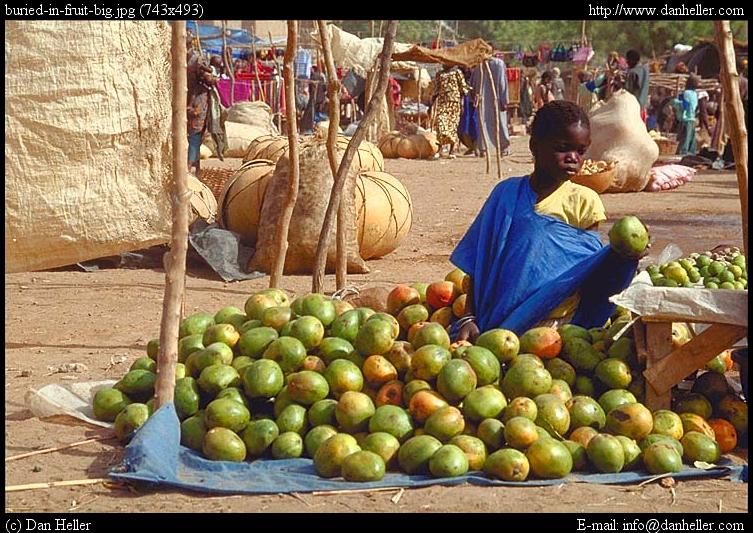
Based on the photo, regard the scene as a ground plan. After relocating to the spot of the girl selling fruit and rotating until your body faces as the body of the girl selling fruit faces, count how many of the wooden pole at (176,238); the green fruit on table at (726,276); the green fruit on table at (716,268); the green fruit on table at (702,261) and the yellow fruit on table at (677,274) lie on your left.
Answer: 4

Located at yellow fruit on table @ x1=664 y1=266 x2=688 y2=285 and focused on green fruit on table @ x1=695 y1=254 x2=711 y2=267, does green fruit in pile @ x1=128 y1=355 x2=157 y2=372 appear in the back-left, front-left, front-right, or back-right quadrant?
back-left

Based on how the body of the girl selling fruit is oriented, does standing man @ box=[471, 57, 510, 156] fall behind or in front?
behind

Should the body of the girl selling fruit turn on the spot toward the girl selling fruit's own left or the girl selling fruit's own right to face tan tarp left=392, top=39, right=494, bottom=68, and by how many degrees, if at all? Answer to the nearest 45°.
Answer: approximately 135° to the girl selling fruit's own left

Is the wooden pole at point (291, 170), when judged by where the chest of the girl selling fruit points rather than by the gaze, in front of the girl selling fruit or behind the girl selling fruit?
behind

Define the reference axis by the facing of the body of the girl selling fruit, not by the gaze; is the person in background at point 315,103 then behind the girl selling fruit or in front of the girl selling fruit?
behind

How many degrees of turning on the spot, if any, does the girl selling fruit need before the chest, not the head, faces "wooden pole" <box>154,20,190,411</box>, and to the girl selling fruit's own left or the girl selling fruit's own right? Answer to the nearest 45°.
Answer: approximately 90° to the girl selling fruit's own right

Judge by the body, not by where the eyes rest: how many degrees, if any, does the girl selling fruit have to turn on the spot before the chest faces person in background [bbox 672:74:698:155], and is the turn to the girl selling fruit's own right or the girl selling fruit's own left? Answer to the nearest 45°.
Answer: approximately 135° to the girl selling fruit's own left

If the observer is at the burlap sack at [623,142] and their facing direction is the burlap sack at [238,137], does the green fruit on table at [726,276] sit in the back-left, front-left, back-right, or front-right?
back-left

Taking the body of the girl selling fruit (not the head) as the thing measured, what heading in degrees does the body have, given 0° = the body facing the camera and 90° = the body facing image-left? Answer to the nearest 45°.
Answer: approximately 315°

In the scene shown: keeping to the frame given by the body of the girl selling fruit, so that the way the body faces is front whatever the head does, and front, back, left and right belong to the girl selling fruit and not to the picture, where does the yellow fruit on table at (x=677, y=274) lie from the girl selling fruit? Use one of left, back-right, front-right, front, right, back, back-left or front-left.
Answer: left

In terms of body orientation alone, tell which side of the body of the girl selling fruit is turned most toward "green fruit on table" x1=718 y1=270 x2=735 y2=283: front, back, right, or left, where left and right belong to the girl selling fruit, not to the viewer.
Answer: left
